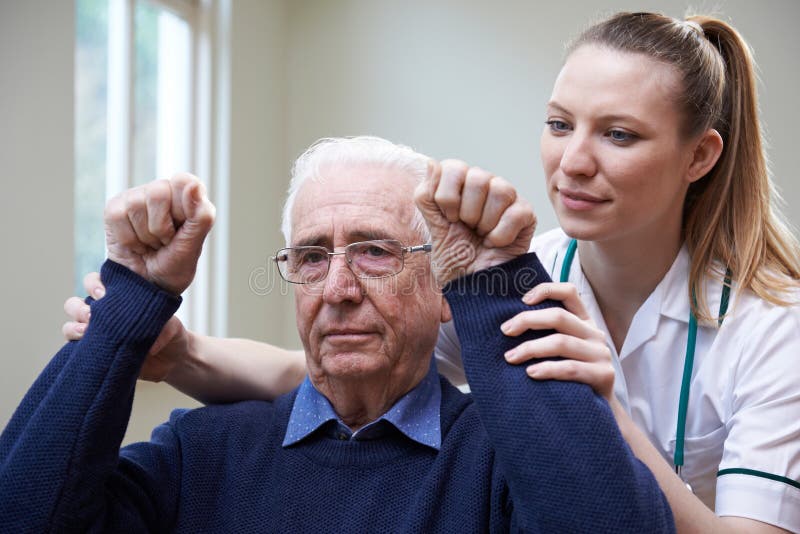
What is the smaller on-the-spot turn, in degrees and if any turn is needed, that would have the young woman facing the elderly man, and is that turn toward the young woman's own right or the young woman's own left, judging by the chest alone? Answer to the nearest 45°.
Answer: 0° — they already face them

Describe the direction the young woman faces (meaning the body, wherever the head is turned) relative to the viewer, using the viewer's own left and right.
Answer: facing the viewer and to the left of the viewer

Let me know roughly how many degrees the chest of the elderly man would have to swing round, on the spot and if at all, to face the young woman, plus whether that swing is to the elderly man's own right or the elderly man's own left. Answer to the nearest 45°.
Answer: approximately 135° to the elderly man's own left

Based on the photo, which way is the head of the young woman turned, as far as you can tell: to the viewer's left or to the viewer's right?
to the viewer's left

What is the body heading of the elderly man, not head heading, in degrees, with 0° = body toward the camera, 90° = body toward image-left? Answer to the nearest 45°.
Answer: approximately 0°

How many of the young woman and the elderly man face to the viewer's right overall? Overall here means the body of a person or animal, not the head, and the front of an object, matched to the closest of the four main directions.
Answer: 0

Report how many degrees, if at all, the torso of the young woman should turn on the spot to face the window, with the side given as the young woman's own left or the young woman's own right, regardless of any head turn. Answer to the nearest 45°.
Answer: approximately 90° to the young woman's own right
